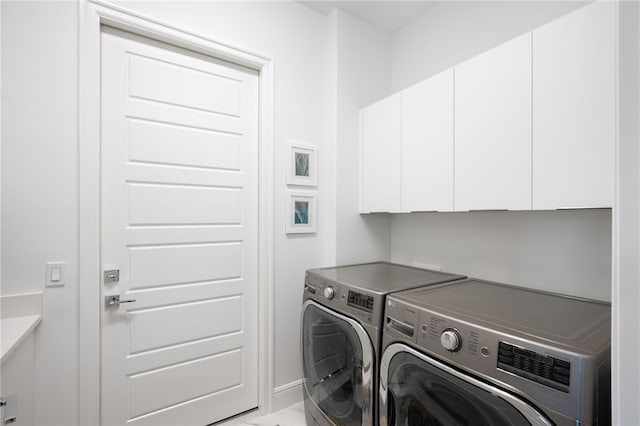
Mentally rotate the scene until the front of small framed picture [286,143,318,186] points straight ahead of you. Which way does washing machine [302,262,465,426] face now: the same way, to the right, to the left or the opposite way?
to the right

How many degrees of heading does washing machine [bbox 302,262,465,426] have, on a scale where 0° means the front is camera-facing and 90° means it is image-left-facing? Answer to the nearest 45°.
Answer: approximately 45°

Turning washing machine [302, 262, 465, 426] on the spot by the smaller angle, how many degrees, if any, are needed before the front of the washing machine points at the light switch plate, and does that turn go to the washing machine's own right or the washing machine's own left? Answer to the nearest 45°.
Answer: approximately 45° to the washing machine's own right

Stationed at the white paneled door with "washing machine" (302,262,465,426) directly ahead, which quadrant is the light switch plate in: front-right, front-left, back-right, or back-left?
back-right

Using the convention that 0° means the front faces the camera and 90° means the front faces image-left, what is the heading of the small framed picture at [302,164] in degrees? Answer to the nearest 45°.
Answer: approximately 315°

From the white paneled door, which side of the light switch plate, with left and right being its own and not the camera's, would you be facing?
left

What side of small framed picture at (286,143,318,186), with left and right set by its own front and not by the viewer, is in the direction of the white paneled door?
right
